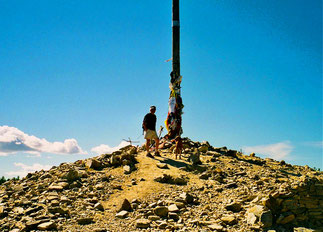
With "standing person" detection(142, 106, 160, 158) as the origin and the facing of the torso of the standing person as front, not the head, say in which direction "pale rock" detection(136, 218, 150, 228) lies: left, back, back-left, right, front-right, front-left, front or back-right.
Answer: front-right

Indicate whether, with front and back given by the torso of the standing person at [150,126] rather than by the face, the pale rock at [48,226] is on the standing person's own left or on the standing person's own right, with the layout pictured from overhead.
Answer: on the standing person's own right

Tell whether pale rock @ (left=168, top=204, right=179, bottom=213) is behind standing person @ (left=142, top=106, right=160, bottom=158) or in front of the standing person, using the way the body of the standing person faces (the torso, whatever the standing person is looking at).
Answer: in front

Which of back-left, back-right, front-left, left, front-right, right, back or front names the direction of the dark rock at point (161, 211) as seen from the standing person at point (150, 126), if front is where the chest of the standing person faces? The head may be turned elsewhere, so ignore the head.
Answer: front-right
